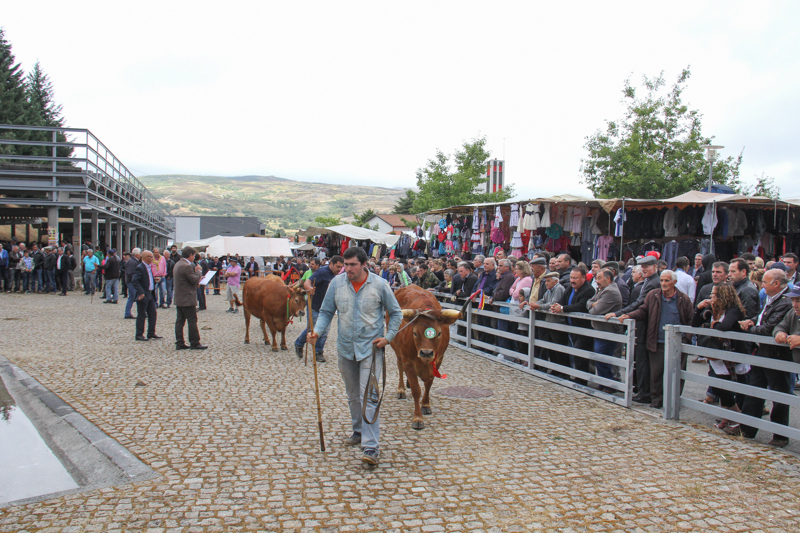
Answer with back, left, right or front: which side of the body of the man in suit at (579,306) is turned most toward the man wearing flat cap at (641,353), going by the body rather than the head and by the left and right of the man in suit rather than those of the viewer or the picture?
left

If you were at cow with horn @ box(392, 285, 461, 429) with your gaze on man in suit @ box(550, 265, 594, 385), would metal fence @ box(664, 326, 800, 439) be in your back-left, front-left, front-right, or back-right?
front-right

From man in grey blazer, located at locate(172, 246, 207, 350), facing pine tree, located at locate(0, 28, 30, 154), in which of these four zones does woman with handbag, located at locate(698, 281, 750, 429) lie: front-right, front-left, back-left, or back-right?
back-right

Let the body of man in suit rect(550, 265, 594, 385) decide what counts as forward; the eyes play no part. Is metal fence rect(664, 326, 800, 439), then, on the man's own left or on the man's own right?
on the man's own left

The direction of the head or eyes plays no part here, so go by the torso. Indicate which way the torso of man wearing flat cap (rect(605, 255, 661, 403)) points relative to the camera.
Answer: to the viewer's left

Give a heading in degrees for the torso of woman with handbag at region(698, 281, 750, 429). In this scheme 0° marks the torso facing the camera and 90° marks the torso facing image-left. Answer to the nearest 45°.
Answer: approximately 90°

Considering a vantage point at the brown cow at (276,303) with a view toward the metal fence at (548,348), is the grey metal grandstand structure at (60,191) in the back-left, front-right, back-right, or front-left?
back-left

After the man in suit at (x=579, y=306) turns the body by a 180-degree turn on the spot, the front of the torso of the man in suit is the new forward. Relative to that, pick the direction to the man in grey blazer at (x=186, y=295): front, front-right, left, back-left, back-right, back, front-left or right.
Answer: back-left

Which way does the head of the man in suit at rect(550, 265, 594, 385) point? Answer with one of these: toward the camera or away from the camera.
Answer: toward the camera

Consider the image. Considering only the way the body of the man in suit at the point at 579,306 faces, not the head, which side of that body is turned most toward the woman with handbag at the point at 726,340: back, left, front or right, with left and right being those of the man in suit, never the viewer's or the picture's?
left

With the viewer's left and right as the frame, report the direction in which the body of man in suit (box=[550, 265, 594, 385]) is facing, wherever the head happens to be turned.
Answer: facing the viewer and to the left of the viewer

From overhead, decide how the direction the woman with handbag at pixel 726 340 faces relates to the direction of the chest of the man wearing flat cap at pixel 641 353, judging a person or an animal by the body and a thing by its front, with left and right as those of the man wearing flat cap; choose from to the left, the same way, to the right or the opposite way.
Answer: the same way

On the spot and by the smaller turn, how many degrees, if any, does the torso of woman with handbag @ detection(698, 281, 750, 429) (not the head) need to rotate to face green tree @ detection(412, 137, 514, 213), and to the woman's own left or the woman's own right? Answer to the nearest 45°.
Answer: approximately 45° to the woman's own right

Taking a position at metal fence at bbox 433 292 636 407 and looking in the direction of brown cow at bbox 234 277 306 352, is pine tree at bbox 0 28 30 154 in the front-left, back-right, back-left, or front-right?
front-right
